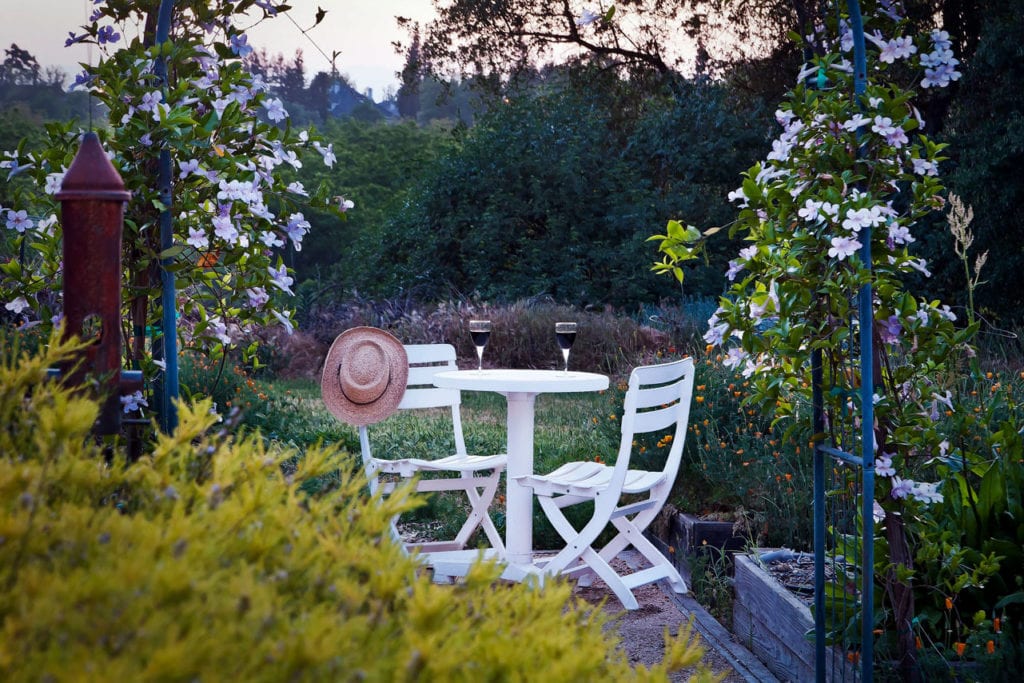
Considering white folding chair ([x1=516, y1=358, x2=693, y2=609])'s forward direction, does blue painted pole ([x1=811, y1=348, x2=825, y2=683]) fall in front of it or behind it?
behind

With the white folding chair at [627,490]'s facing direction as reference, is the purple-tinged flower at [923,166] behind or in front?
behind

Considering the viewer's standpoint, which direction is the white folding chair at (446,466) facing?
facing away from the viewer and to the right of the viewer

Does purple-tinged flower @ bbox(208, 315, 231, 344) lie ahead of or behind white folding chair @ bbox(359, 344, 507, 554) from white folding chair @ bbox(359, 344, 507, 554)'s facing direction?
behind

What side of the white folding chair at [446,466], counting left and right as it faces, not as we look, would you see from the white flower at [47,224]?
right

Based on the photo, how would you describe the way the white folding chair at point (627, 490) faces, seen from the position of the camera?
facing away from the viewer and to the left of the viewer

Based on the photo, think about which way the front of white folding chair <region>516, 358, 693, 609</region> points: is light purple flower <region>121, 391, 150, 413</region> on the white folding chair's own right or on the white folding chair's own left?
on the white folding chair's own left

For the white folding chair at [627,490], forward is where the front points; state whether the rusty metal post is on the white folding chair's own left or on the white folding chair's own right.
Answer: on the white folding chair's own left

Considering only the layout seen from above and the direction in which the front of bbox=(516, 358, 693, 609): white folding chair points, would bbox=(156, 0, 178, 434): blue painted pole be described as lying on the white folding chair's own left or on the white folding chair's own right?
on the white folding chair's own left
